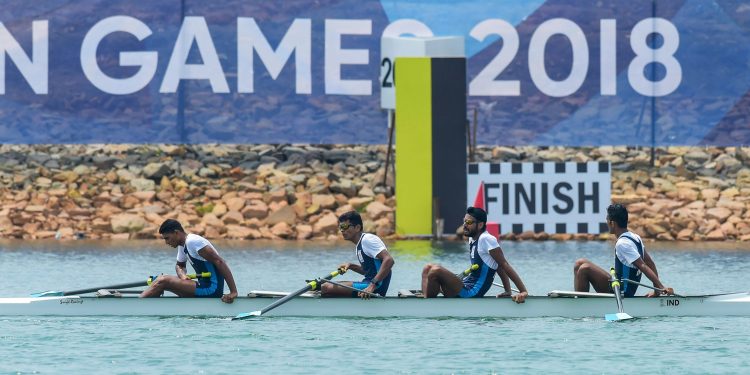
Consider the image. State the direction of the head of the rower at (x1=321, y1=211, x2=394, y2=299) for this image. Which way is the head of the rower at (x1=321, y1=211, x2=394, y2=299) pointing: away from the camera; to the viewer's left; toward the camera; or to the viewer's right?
to the viewer's left

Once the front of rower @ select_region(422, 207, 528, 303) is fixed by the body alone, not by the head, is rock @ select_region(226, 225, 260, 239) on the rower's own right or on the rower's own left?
on the rower's own right

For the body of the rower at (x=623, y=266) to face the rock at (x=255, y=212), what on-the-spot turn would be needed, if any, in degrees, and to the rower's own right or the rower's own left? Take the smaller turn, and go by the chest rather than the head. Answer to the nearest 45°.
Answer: approximately 45° to the rower's own right

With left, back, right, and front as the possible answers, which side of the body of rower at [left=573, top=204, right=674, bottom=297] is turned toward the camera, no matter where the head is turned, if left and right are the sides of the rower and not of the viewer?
left

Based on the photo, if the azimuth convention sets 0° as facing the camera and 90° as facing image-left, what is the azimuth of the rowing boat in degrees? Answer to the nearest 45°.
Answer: approximately 270°

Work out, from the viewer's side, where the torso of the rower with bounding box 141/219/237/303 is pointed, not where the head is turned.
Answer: to the viewer's left

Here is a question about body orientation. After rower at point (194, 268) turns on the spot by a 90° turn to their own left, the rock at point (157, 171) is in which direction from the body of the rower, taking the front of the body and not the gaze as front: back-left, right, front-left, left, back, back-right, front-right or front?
back

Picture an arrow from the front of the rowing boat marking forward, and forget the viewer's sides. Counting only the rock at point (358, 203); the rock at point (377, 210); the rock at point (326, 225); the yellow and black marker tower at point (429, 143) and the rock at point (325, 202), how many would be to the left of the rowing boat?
5

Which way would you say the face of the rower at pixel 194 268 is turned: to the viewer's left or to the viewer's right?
to the viewer's left

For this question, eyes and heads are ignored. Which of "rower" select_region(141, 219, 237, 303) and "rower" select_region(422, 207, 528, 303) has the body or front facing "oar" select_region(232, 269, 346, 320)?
"rower" select_region(422, 207, 528, 303)

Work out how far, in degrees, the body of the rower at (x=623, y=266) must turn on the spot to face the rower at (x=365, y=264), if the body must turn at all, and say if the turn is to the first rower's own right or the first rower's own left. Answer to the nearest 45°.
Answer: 0° — they already face them

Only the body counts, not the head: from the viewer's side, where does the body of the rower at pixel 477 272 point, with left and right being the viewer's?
facing to the left of the viewer

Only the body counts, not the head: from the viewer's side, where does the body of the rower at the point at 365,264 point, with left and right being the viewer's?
facing to the left of the viewer

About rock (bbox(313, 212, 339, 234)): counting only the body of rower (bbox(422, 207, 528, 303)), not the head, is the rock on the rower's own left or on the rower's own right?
on the rower's own right
